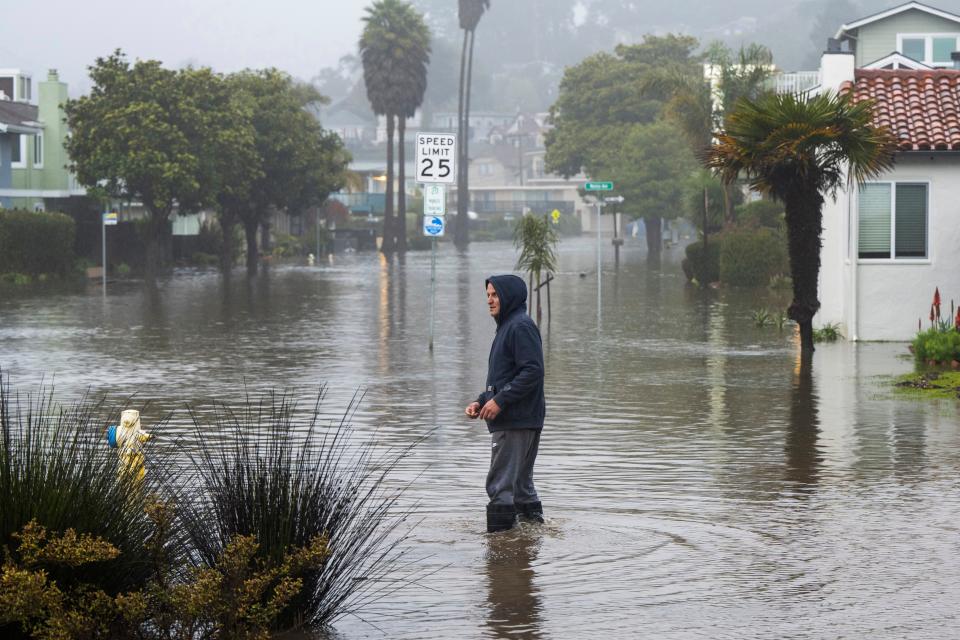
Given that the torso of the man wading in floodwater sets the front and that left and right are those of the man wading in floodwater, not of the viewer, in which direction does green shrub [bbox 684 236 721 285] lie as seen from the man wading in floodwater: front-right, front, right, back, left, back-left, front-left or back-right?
right

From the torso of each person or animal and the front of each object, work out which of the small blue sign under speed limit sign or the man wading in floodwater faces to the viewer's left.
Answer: the man wading in floodwater

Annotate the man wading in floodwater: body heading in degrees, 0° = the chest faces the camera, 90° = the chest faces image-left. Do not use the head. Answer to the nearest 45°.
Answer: approximately 90°

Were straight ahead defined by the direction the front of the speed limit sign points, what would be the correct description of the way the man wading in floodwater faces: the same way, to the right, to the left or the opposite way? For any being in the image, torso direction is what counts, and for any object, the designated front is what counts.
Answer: to the right

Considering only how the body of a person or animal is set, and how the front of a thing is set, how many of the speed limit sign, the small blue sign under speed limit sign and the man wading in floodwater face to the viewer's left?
1

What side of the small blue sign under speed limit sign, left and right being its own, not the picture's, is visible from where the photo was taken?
front

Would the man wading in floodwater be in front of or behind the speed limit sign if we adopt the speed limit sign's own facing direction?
in front

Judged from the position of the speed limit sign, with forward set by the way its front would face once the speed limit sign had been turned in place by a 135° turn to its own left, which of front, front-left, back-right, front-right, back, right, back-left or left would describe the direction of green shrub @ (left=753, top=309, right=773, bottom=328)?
front

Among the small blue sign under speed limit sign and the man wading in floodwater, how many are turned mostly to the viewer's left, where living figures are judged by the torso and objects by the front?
1

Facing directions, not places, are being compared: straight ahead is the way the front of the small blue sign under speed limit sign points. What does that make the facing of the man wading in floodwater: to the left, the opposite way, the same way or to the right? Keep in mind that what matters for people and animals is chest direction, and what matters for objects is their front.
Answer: to the right

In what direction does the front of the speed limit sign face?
toward the camera

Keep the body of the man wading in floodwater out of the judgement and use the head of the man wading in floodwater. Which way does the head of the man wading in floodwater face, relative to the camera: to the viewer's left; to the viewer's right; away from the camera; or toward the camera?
to the viewer's left

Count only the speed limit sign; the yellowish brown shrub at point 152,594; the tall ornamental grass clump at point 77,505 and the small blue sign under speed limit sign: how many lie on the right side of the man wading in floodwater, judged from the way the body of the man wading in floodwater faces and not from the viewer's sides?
2

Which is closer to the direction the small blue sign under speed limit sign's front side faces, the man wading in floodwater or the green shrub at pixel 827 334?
the man wading in floodwater
